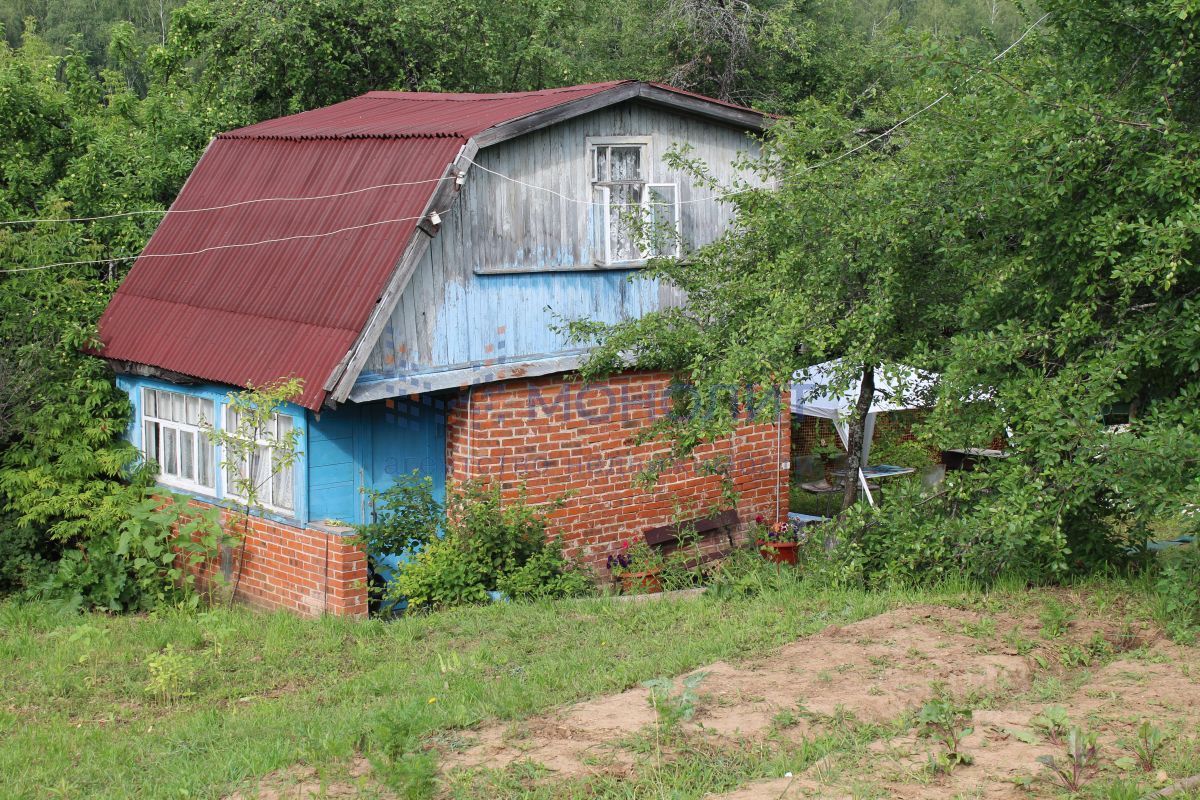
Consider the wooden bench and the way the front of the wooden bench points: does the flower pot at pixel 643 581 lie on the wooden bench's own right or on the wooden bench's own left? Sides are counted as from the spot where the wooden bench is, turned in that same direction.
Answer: on the wooden bench's own right

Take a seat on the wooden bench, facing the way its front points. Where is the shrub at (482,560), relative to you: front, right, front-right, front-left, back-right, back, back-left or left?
right

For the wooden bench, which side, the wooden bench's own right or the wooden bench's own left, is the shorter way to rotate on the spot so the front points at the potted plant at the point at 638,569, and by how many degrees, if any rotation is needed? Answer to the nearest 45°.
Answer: approximately 90° to the wooden bench's own right

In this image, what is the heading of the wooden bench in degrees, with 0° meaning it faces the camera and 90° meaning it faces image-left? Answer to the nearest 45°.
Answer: approximately 315°

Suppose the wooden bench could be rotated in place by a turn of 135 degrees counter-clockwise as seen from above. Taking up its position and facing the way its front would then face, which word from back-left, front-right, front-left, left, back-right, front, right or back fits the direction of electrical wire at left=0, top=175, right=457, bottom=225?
left

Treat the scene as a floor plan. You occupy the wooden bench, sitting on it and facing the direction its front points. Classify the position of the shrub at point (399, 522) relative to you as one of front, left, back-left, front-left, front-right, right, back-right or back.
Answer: right
